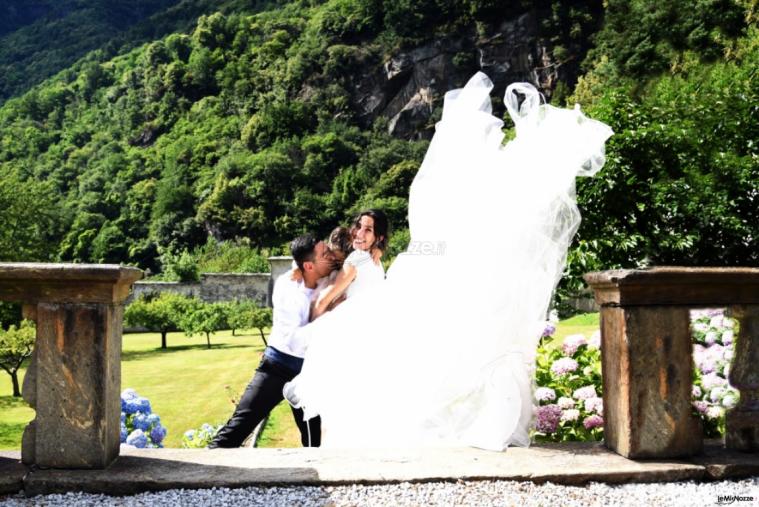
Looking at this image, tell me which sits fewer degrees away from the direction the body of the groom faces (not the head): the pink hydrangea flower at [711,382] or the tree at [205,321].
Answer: the pink hydrangea flower

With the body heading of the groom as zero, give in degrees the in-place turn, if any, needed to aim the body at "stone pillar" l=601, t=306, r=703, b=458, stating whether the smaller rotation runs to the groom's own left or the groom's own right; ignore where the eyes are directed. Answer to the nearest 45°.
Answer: approximately 45° to the groom's own right

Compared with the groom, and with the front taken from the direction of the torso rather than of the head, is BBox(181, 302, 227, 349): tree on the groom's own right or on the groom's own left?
on the groom's own left

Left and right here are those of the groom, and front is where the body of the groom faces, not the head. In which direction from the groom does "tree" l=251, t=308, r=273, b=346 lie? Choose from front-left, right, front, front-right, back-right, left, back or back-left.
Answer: left

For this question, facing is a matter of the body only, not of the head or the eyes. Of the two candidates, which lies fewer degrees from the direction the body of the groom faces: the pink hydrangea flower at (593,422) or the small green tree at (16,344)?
the pink hydrangea flower

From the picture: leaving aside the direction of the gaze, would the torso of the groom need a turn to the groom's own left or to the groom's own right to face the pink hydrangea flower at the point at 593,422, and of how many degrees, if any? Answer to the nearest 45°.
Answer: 0° — they already face it

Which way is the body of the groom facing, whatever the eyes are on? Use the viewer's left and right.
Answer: facing to the right of the viewer

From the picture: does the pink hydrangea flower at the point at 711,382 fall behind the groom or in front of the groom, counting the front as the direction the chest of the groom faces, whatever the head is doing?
in front

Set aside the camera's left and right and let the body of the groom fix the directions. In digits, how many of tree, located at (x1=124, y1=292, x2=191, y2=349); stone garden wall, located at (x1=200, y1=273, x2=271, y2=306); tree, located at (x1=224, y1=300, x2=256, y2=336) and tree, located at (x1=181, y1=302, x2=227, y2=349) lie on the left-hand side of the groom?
4

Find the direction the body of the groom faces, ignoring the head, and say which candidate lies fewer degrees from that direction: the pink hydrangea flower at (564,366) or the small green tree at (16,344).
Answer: the pink hydrangea flower

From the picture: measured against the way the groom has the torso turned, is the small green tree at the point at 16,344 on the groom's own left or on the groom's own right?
on the groom's own left

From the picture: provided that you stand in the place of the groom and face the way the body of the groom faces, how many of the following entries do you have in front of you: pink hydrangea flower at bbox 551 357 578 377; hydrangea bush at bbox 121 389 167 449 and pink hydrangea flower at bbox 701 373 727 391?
2

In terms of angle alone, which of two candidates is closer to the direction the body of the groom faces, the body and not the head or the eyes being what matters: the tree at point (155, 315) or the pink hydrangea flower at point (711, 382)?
the pink hydrangea flower

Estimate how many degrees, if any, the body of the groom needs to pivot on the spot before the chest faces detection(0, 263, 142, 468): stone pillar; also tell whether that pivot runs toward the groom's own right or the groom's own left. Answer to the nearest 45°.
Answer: approximately 135° to the groom's own right

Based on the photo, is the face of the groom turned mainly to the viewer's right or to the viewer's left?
to the viewer's right

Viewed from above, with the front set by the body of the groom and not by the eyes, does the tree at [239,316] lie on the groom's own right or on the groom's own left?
on the groom's own left

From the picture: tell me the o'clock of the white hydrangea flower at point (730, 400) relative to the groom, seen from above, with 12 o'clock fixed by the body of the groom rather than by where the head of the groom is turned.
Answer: The white hydrangea flower is roughly at 1 o'clock from the groom.

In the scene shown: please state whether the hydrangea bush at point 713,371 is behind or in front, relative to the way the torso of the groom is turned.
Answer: in front
